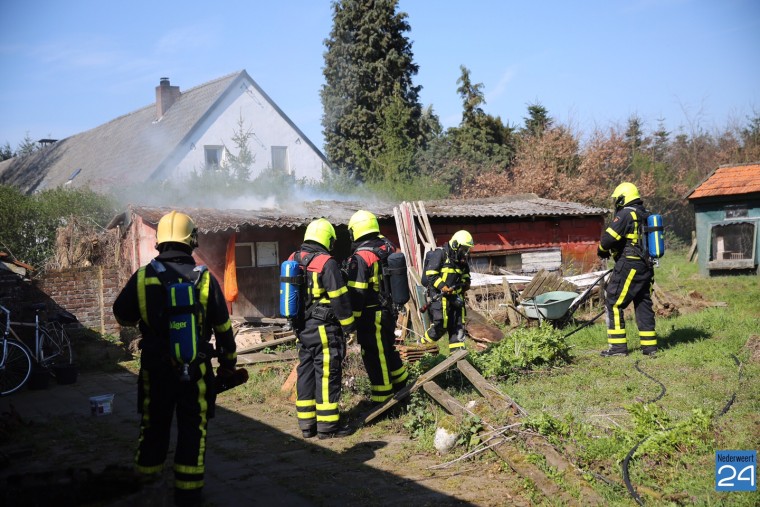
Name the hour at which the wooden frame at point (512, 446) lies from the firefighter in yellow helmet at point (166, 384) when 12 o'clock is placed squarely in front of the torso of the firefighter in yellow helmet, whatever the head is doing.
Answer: The wooden frame is roughly at 3 o'clock from the firefighter in yellow helmet.

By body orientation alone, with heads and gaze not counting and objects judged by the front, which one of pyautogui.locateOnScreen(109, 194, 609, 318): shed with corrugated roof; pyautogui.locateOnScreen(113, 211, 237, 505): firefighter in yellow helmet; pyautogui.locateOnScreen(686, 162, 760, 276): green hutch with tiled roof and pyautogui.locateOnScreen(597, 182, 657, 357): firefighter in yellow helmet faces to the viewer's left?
pyautogui.locateOnScreen(597, 182, 657, 357): firefighter in yellow helmet

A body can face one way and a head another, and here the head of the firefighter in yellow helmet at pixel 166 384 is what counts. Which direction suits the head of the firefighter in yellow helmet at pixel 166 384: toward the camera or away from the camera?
away from the camera

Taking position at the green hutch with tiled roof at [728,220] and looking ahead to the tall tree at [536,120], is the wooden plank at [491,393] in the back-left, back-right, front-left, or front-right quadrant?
back-left

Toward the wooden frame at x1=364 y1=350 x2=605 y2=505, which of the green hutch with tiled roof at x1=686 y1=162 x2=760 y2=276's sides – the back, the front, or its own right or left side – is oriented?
front

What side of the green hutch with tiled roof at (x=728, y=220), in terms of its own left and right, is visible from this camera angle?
front

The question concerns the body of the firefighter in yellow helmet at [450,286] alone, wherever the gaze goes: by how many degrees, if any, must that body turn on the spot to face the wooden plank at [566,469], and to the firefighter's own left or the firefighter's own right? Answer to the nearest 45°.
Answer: approximately 45° to the firefighter's own right

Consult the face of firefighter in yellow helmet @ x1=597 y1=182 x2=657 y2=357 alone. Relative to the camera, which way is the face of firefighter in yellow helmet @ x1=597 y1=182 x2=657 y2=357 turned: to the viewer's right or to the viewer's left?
to the viewer's left

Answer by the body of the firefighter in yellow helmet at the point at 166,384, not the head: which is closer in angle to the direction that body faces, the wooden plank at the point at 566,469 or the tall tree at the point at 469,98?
the tall tree

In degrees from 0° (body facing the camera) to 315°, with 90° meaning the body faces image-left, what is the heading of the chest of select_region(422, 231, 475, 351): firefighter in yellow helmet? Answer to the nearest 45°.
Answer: approximately 315°

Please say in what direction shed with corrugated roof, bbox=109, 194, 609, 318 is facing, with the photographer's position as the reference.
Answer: facing the viewer

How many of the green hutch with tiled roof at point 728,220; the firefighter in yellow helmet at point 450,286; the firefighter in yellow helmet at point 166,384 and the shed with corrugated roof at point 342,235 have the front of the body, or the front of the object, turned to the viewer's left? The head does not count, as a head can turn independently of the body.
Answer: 0

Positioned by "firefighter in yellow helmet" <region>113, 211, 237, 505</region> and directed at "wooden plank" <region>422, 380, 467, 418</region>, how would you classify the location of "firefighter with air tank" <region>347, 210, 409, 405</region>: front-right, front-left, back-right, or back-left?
front-left

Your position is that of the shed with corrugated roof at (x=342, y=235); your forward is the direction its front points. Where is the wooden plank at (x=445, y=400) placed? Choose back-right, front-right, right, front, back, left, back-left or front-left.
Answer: front

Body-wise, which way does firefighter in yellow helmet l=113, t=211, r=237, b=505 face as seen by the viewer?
away from the camera

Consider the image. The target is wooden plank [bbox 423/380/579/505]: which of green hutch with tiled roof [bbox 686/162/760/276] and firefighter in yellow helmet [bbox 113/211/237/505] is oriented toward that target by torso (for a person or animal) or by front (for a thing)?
the green hutch with tiled roof
